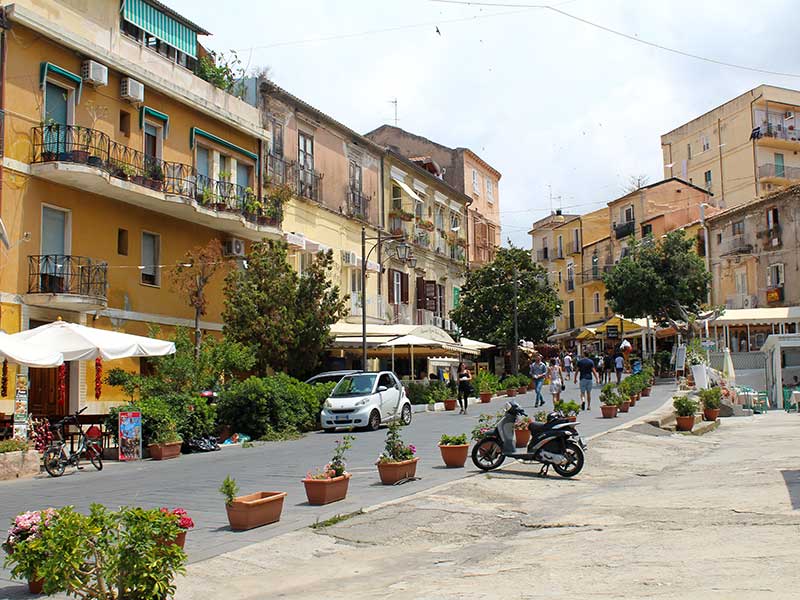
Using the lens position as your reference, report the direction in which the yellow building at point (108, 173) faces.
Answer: facing the viewer and to the right of the viewer

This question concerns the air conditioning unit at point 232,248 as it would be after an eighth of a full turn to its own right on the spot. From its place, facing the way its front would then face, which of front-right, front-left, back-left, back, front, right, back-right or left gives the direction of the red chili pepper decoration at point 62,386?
front-right

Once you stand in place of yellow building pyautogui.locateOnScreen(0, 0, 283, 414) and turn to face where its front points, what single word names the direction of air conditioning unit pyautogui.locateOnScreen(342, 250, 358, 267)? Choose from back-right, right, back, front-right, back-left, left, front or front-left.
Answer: left

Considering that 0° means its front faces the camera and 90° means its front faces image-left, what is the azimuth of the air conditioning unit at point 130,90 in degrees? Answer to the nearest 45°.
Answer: approximately 315°

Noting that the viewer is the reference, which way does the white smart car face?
facing the viewer and to the left of the viewer

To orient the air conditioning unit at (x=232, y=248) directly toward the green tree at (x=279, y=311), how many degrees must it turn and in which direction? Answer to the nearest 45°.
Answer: approximately 45° to its right

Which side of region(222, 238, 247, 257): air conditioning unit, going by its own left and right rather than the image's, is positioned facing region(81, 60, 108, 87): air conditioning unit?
right

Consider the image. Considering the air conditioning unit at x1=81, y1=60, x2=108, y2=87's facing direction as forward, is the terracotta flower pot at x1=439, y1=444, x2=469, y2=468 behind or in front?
in front

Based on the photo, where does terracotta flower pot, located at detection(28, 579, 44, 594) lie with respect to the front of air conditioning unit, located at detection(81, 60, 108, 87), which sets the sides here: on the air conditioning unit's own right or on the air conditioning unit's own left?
on the air conditioning unit's own right

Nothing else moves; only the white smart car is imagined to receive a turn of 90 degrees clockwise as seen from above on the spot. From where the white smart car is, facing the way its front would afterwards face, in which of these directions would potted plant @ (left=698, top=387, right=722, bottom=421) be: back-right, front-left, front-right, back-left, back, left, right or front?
back-right

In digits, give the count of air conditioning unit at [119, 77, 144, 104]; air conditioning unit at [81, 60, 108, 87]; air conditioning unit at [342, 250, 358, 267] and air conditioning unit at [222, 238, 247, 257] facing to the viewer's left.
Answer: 0

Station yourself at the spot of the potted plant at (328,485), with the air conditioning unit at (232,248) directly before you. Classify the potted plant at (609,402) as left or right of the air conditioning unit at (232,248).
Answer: right

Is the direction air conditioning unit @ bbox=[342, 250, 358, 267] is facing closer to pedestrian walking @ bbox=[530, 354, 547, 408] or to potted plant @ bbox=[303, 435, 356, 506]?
the pedestrian walking

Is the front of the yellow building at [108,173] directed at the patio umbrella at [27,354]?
no

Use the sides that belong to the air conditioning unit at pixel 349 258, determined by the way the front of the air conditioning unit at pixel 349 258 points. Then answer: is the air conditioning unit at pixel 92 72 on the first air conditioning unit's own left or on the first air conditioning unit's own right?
on the first air conditioning unit's own right

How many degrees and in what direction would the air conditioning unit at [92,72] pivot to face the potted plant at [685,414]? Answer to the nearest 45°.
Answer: approximately 45° to its left

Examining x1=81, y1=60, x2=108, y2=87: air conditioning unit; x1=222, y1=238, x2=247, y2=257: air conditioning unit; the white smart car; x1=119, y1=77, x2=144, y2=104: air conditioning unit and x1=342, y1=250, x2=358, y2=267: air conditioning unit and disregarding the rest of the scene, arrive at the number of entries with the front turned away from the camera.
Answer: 0

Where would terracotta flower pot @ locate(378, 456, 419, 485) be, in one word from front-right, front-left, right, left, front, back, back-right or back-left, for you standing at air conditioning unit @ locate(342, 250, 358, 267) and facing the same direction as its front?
front-right

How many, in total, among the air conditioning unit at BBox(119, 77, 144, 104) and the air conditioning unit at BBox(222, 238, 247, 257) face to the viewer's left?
0

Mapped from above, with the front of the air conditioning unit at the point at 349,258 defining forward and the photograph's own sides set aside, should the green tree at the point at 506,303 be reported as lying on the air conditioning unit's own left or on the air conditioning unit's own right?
on the air conditioning unit's own left
